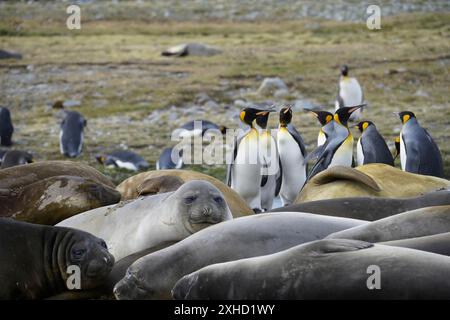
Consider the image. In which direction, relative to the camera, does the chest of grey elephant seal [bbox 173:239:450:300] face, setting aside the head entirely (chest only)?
to the viewer's left

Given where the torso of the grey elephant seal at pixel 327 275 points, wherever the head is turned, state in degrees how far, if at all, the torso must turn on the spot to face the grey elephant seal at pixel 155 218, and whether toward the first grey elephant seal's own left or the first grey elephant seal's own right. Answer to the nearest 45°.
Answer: approximately 45° to the first grey elephant seal's own right

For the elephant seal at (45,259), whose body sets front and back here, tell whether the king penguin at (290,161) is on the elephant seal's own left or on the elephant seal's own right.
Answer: on the elephant seal's own left

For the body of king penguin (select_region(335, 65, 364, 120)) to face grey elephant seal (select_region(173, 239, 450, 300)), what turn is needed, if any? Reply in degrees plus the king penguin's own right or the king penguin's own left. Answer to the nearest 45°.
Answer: approximately 45° to the king penguin's own right

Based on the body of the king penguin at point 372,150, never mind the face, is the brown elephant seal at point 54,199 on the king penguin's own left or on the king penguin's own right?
on the king penguin's own left

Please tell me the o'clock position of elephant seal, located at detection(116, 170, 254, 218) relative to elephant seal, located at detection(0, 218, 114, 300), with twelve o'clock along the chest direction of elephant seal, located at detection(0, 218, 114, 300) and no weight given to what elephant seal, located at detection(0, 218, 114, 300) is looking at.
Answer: elephant seal, located at detection(116, 170, 254, 218) is roughly at 10 o'clock from elephant seal, located at detection(0, 218, 114, 300).

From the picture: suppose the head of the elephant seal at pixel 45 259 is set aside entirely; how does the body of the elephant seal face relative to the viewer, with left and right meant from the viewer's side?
facing to the right of the viewer

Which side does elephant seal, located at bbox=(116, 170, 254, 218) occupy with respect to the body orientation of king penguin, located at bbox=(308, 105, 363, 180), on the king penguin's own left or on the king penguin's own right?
on the king penguin's own right

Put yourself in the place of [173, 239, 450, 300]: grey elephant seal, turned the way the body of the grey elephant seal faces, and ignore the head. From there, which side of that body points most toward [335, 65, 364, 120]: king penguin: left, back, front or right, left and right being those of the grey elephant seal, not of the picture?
right
